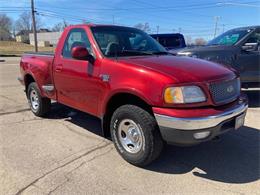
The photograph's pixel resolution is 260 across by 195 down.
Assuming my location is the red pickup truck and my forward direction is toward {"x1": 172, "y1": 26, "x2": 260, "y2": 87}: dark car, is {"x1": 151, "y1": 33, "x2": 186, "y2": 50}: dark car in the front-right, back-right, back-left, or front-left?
front-left

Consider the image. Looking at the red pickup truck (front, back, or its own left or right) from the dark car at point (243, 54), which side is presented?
left

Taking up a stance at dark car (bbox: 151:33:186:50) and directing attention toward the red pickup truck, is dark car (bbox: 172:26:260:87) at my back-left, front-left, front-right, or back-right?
front-left

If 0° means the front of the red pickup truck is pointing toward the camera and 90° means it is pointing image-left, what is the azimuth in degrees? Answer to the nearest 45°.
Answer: approximately 315°

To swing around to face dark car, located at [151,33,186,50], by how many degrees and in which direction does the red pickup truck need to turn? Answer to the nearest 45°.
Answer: approximately 135° to its left

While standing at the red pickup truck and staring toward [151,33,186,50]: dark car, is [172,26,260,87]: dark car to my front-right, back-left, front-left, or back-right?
front-right

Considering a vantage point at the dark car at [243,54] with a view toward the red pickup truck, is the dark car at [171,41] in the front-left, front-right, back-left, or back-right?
back-right
